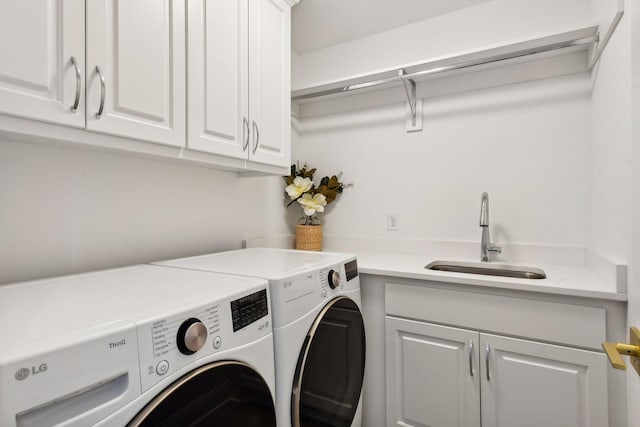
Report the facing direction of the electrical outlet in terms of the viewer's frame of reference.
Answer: facing the viewer

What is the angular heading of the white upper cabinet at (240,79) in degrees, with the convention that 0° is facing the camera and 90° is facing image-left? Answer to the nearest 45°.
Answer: approximately 315°

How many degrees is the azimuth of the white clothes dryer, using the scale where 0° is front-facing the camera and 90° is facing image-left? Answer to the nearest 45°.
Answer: approximately 315°

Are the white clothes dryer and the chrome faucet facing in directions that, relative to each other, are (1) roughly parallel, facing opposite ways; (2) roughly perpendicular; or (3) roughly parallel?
roughly perpendicular

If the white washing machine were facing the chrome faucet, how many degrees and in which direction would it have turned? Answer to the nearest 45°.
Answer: approximately 45° to its left

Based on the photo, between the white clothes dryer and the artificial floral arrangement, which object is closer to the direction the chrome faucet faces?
the white clothes dryer

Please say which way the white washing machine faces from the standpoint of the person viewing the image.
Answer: facing the viewer and to the right of the viewer

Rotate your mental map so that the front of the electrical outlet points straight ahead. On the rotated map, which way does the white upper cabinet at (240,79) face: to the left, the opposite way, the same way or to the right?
to the left

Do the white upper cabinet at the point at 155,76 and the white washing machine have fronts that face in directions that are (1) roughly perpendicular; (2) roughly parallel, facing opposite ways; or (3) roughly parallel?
roughly parallel

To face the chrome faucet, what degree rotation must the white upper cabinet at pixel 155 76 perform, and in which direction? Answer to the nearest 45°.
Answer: approximately 45° to its left

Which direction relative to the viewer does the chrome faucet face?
toward the camera

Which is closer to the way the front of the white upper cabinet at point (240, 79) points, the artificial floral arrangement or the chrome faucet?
the chrome faucet

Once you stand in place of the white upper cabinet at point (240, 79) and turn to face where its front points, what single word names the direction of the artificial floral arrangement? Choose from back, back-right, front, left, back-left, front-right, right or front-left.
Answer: left

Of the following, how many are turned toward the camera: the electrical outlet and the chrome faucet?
2

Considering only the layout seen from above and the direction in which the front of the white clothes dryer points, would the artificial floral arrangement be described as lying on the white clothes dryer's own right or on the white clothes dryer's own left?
on the white clothes dryer's own left

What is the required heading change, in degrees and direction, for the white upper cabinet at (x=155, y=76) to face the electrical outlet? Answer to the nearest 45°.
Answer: approximately 45° to its left
